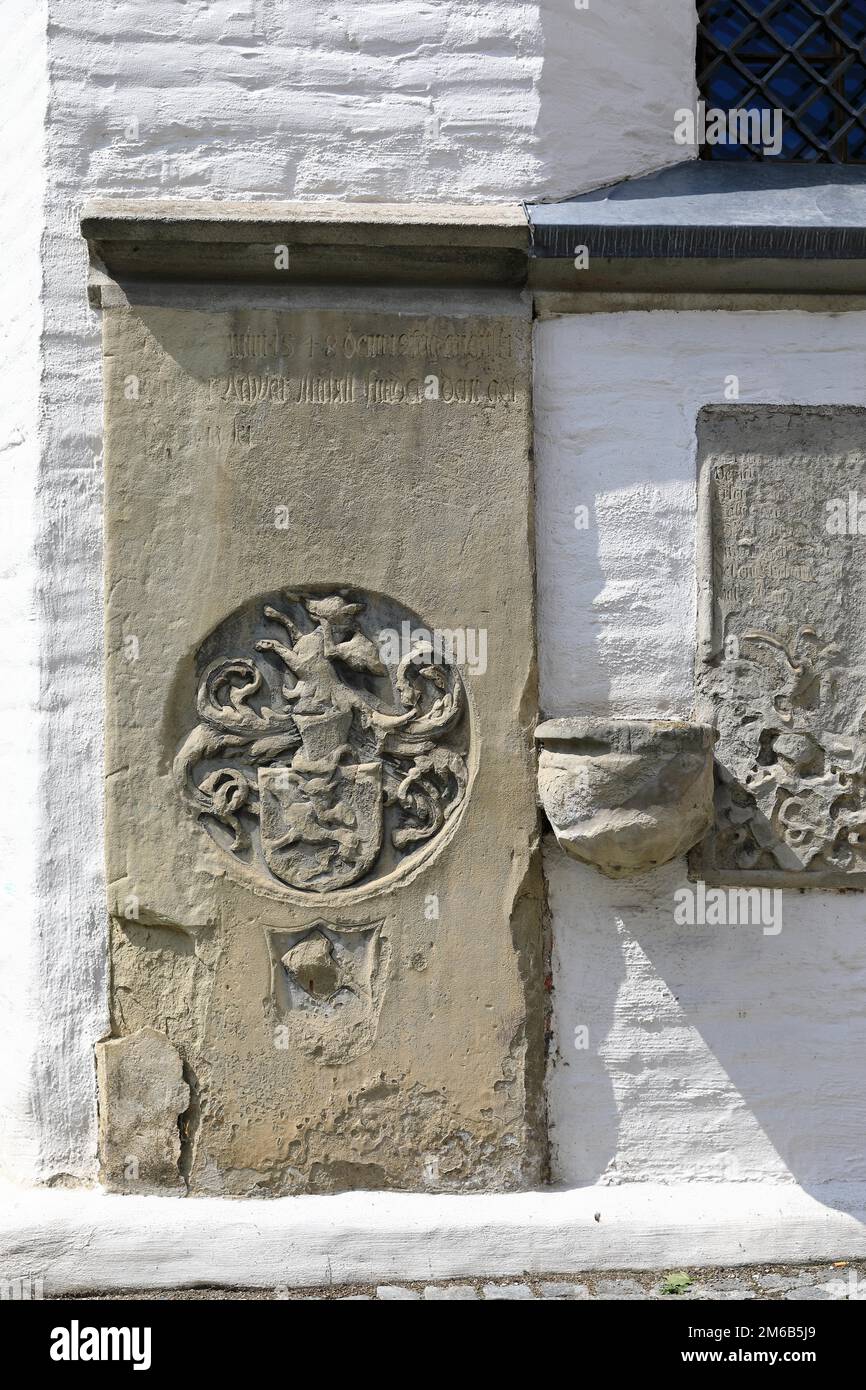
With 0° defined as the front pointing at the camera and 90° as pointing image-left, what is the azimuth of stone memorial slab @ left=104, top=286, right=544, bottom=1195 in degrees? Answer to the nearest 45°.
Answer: approximately 0°

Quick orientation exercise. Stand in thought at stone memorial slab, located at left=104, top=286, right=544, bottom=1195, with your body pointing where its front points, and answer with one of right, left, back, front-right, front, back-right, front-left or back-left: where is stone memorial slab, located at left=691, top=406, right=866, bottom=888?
left

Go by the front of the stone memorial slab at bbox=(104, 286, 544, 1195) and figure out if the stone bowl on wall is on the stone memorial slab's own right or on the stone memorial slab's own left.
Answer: on the stone memorial slab's own left

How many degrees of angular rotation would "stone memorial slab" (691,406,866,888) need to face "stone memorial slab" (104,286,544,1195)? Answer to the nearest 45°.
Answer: approximately 90° to its right

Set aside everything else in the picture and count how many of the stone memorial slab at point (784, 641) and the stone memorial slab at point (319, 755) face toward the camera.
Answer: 2
